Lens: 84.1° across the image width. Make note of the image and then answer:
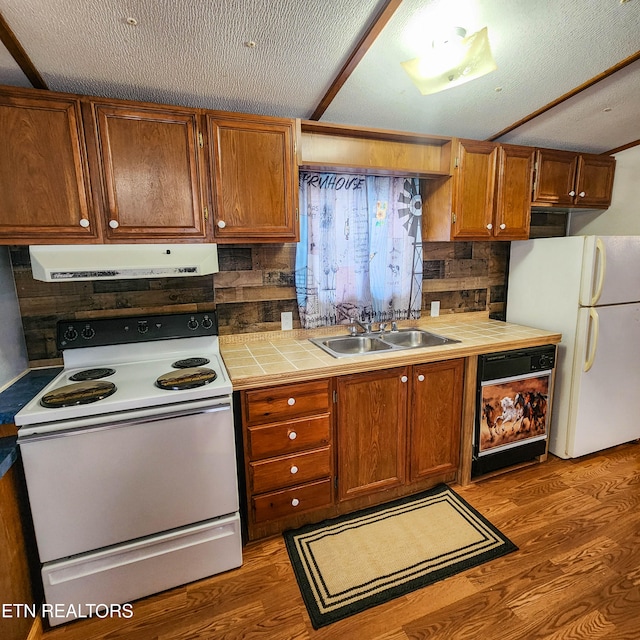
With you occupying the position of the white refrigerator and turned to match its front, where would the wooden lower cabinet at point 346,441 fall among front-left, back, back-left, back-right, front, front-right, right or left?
right

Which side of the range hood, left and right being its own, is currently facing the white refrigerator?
left

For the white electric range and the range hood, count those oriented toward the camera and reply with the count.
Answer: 2

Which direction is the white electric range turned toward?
toward the camera

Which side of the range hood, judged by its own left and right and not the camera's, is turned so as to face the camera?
front

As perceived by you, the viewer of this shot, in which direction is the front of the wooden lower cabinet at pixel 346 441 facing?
facing the viewer and to the right of the viewer

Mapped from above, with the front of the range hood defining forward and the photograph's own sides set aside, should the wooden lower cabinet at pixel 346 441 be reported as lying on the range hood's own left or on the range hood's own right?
on the range hood's own left

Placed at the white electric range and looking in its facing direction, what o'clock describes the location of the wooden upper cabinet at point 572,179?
The wooden upper cabinet is roughly at 9 o'clock from the white electric range.

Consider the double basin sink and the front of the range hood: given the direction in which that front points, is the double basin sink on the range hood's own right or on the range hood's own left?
on the range hood's own left
